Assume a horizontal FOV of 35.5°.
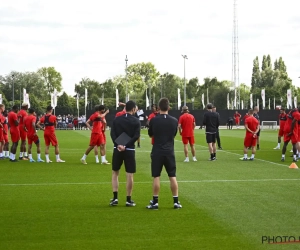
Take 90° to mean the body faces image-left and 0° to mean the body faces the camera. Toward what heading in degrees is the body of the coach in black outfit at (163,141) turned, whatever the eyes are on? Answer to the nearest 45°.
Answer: approximately 180°

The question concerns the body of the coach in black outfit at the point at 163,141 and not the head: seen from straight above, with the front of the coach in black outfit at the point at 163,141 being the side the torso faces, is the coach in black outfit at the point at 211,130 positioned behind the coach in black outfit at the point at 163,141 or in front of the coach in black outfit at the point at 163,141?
in front

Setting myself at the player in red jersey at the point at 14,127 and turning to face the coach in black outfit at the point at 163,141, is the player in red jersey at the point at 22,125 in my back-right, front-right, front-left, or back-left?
back-left

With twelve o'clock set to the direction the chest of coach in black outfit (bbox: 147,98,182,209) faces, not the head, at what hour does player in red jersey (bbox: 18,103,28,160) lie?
The player in red jersey is roughly at 11 o'clock from the coach in black outfit.

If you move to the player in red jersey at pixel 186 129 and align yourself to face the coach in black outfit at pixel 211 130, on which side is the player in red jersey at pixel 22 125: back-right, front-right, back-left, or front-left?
back-left

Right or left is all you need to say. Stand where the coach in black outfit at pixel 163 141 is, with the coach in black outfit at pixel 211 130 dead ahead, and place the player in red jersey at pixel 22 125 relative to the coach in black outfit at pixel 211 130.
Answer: left

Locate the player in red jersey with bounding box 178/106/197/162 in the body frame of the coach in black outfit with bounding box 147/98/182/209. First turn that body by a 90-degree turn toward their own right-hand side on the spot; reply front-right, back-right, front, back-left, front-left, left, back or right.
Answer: left

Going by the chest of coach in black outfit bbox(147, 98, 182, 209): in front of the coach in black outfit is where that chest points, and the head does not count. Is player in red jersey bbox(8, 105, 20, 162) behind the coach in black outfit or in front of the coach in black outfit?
in front
